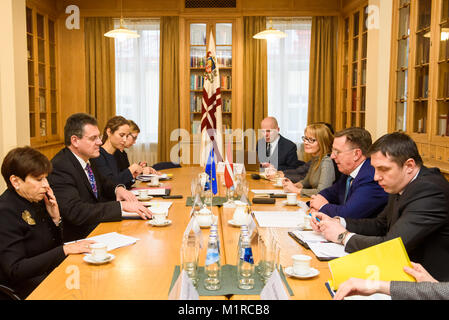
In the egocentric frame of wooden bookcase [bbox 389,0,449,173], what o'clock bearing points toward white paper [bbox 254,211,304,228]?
The white paper is roughly at 11 o'clock from the wooden bookcase.

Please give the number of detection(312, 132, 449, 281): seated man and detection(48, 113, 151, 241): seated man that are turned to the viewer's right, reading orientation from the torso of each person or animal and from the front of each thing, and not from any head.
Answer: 1

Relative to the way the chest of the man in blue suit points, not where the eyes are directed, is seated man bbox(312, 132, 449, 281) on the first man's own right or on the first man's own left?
on the first man's own left

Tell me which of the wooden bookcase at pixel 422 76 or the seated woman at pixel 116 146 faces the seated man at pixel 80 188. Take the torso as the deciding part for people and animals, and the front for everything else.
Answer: the wooden bookcase

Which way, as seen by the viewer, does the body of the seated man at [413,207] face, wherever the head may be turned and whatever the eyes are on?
to the viewer's left

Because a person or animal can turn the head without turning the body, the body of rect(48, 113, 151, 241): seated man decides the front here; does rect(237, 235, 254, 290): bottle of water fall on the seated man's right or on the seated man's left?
on the seated man's right

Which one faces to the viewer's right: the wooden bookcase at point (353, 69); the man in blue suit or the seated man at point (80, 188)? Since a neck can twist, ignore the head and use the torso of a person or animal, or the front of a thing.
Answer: the seated man

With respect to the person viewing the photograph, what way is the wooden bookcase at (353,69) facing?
facing the viewer and to the left of the viewer

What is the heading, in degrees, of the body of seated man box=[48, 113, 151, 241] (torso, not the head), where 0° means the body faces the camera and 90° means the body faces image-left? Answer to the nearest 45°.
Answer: approximately 270°

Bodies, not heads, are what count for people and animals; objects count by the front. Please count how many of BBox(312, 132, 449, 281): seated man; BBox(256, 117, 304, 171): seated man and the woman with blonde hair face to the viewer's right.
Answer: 0

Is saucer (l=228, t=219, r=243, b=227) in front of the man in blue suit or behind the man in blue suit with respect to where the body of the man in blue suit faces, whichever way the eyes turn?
in front

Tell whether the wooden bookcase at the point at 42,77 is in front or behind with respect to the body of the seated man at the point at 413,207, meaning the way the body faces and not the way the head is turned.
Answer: in front

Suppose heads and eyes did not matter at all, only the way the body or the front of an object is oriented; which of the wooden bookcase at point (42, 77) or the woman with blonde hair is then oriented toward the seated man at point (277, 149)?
the wooden bookcase

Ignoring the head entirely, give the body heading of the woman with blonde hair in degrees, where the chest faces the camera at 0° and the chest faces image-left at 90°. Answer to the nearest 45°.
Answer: approximately 45°

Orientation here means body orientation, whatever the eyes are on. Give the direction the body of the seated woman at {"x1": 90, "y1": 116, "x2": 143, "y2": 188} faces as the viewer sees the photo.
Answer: to the viewer's right

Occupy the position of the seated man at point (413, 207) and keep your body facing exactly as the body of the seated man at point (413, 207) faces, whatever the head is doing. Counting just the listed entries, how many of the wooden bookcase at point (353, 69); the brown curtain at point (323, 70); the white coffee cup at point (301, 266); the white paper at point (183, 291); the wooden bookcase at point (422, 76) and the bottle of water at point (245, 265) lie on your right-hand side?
3
